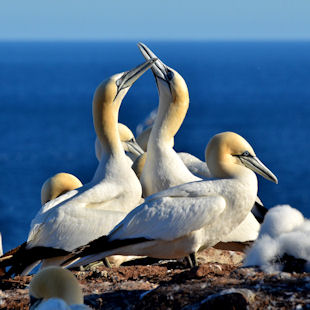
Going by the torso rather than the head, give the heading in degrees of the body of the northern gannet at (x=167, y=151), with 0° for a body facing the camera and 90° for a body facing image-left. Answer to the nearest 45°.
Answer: approximately 90°

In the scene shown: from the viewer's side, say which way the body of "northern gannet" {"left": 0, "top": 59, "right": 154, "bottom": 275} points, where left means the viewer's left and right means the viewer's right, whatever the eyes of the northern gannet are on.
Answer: facing to the right of the viewer

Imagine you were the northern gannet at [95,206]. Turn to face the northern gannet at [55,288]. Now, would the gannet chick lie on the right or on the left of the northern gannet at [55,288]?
left

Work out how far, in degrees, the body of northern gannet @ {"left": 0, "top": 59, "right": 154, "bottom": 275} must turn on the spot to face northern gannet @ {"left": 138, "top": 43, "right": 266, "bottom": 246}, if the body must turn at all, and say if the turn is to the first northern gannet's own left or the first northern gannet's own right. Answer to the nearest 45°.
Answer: approximately 45° to the first northern gannet's own left

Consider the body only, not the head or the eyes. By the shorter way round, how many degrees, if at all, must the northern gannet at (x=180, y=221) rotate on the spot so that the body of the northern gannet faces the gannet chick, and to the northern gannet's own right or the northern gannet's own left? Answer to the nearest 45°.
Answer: approximately 45° to the northern gannet's own right

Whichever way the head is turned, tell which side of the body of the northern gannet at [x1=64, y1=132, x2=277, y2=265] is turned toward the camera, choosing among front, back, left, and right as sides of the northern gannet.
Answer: right

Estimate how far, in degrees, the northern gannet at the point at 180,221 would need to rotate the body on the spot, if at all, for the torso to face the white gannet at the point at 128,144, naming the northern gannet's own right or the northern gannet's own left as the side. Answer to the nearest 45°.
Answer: approximately 90° to the northern gannet's own left

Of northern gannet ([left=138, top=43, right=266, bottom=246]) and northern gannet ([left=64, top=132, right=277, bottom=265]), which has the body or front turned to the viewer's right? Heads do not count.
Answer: northern gannet ([left=64, top=132, right=277, bottom=265])

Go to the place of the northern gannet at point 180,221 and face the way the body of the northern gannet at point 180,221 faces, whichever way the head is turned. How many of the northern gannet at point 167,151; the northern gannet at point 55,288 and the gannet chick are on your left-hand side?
1

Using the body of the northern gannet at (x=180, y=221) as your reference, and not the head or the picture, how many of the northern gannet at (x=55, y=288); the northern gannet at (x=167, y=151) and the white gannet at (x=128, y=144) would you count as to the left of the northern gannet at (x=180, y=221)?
2

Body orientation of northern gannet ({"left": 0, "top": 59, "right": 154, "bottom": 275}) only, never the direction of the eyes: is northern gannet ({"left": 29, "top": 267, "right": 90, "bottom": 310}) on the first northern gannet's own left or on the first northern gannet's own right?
on the first northern gannet's own right

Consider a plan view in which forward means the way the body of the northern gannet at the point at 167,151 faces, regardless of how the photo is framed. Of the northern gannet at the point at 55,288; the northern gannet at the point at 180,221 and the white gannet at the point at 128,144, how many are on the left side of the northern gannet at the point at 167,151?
2
